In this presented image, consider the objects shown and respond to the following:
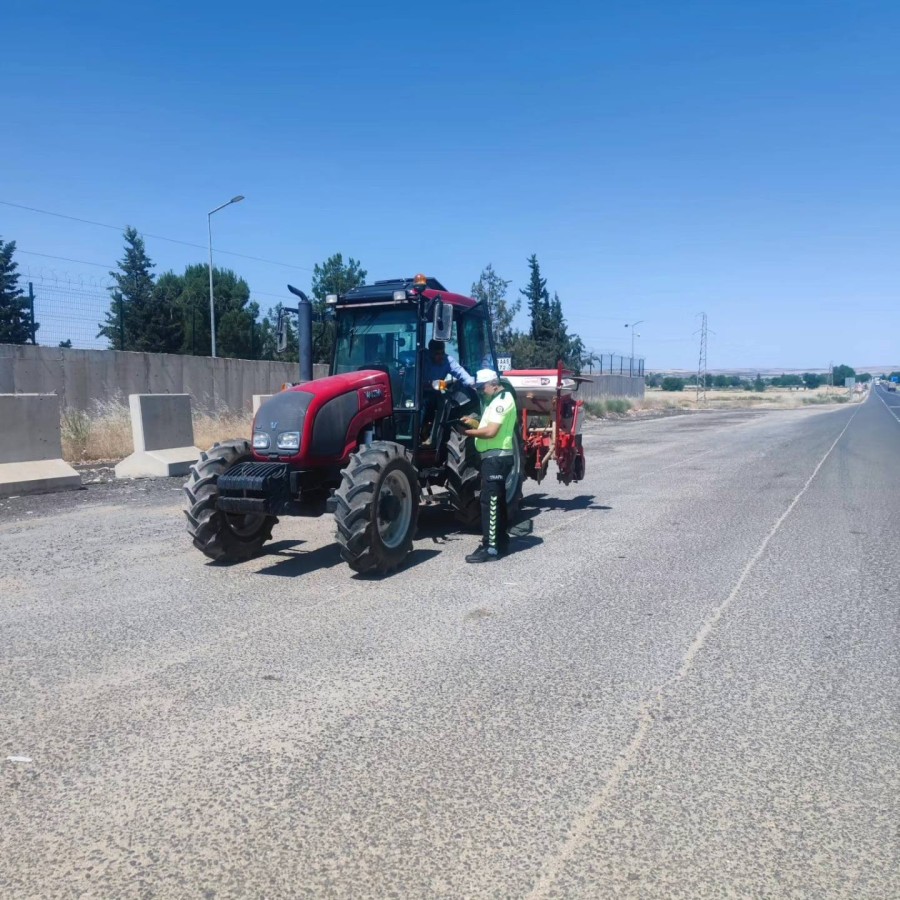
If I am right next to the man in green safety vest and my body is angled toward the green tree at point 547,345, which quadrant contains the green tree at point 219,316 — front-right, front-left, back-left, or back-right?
front-left

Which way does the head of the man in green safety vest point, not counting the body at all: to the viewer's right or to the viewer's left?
to the viewer's left

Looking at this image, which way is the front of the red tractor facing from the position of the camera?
facing the viewer and to the left of the viewer

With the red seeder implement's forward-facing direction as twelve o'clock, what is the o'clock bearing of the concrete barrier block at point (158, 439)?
The concrete barrier block is roughly at 2 o'clock from the red seeder implement.

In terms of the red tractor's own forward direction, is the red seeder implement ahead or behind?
behind

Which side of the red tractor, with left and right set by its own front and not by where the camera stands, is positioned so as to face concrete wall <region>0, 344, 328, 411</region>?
right

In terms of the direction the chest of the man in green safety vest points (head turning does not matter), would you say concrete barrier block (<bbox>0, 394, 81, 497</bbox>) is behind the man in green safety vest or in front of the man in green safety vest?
in front

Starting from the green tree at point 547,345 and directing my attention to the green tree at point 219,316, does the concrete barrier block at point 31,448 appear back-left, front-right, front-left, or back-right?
front-left

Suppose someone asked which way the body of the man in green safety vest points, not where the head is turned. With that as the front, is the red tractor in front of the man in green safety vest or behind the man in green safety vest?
in front

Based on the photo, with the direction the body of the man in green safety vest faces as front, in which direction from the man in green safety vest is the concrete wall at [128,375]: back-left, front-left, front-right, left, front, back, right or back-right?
front-right

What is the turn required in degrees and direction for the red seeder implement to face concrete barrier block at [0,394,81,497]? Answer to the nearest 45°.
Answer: approximately 45° to its right

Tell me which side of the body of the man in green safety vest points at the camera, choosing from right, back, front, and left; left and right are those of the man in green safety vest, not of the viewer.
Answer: left
